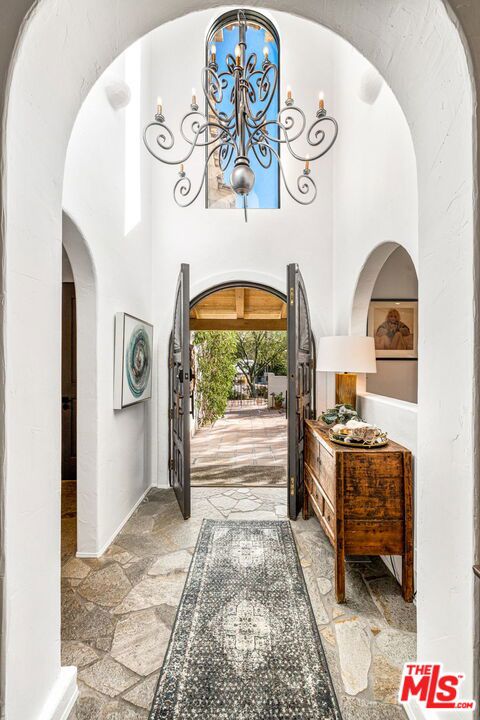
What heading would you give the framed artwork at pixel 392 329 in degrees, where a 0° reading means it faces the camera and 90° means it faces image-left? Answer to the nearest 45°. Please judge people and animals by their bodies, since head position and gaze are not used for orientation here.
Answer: approximately 0°

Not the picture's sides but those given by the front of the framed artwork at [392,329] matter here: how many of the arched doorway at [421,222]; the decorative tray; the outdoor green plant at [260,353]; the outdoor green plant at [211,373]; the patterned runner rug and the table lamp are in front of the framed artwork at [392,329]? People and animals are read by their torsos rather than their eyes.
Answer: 4

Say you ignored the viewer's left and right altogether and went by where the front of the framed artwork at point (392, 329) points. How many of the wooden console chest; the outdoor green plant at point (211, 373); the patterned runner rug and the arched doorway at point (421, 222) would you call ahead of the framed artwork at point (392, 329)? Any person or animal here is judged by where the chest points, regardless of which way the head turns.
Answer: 3

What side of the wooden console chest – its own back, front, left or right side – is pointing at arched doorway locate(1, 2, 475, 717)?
left

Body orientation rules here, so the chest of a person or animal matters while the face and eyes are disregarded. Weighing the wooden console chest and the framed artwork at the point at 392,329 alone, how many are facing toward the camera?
1

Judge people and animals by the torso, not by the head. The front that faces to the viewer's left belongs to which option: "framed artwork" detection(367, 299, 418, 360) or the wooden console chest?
the wooden console chest

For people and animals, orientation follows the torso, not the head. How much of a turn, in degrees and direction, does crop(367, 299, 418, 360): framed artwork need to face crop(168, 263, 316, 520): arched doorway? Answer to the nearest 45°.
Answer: approximately 45° to its right

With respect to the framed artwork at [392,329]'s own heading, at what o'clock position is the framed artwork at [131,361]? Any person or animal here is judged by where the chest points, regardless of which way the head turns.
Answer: the framed artwork at [131,361] is roughly at 2 o'clock from the framed artwork at [392,329].

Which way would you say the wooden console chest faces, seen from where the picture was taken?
facing to the left of the viewer

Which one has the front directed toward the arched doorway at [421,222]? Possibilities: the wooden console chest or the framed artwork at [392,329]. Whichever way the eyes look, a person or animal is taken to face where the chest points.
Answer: the framed artwork

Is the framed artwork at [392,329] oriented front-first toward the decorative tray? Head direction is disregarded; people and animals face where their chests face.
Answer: yes

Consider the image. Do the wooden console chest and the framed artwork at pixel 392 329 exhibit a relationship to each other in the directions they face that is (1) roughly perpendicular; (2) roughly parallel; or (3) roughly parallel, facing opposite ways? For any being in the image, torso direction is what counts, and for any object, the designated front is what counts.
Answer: roughly perpendicular

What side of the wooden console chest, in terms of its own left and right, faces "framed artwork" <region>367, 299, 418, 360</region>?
right

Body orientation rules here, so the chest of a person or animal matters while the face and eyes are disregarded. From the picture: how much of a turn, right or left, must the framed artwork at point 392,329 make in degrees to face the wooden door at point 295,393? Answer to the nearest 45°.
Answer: approximately 45° to its right

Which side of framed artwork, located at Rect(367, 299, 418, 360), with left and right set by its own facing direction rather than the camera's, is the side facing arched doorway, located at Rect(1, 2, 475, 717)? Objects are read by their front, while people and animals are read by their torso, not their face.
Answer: front
